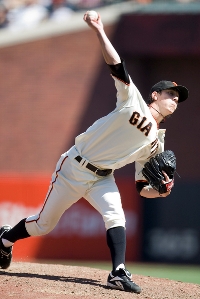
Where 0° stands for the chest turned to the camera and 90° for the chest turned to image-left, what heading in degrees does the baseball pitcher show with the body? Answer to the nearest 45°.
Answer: approximately 315°
